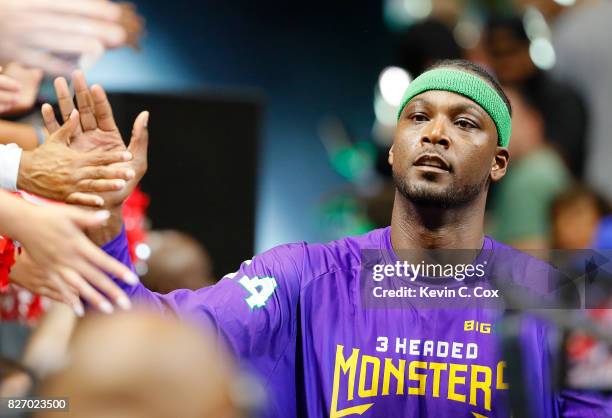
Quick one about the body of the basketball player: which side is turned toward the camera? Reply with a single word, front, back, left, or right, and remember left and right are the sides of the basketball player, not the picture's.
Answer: front

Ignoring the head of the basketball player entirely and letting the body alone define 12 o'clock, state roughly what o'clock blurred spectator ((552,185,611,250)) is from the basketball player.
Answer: The blurred spectator is roughly at 7 o'clock from the basketball player.

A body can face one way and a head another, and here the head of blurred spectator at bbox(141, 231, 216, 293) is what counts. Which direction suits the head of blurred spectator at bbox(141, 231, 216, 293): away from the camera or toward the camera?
away from the camera

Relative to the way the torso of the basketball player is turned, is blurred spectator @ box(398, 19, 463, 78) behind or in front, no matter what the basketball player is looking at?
behind
